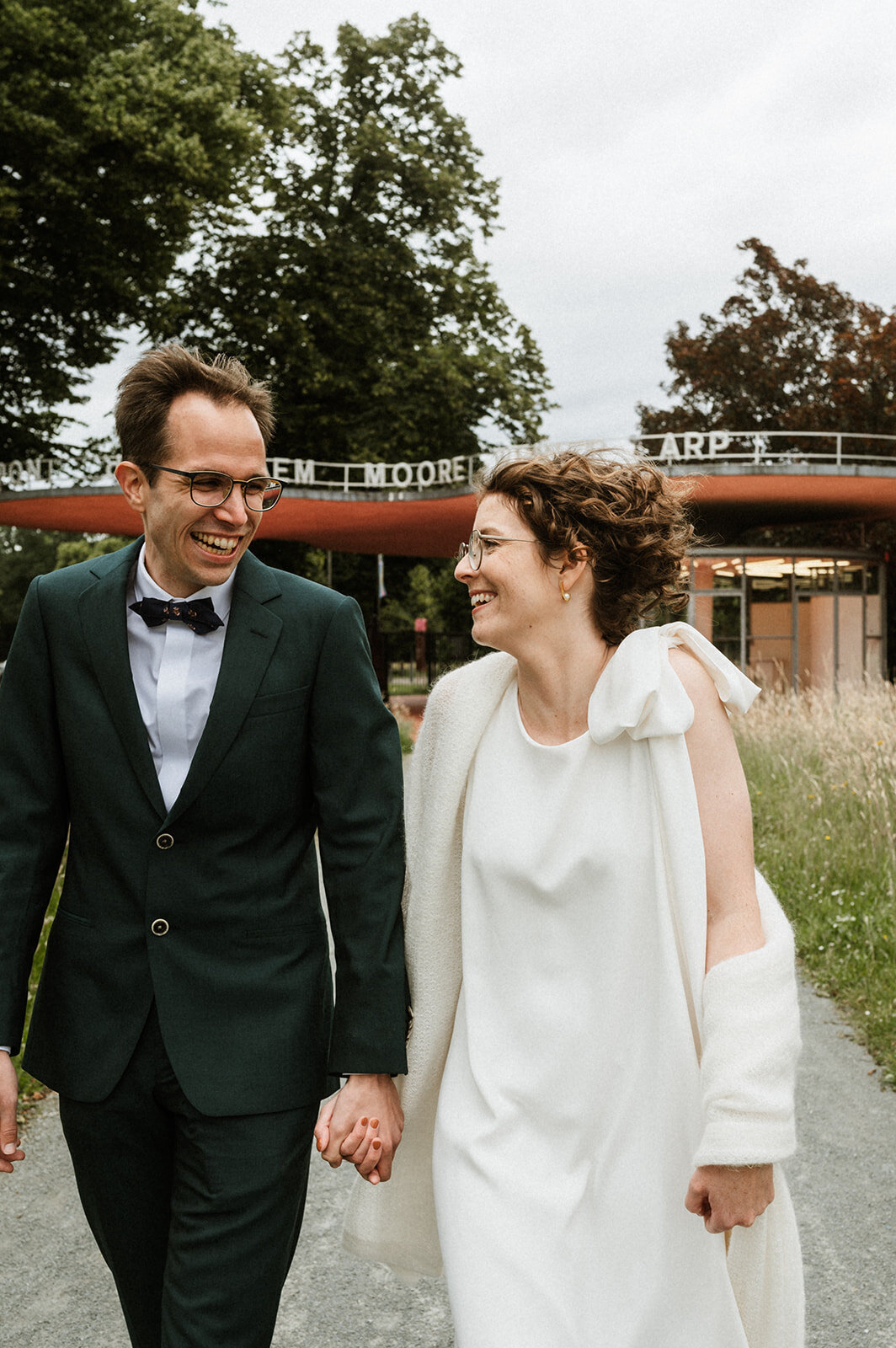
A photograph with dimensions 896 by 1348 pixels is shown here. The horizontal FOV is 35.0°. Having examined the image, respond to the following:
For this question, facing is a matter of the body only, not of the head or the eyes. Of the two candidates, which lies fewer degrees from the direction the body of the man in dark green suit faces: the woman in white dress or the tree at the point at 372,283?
the woman in white dress

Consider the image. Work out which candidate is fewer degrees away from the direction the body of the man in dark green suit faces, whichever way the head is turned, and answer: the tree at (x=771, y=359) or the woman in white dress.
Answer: the woman in white dress

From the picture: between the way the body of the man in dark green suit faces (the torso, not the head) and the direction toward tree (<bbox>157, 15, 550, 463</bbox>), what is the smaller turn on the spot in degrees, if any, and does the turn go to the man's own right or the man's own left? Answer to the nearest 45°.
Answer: approximately 180°

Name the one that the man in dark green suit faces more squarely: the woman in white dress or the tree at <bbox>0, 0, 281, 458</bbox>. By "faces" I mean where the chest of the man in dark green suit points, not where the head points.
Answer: the woman in white dress

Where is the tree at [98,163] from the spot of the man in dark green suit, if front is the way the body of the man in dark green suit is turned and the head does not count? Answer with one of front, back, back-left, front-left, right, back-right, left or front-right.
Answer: back

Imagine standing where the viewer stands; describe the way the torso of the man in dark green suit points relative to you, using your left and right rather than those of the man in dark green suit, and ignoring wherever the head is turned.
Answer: facing the viewer

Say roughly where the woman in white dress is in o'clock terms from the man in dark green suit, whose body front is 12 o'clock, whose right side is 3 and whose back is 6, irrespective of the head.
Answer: The woman in white dress is roughly at 10 o'clock from the man in dark green suit.

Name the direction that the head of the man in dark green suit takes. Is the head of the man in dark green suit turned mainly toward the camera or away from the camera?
toward the camera

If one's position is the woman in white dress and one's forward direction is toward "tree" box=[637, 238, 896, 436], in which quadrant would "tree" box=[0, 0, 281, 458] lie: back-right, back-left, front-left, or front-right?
front-left
